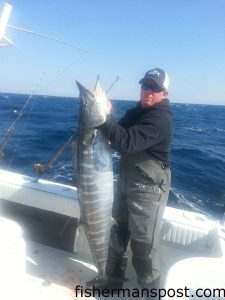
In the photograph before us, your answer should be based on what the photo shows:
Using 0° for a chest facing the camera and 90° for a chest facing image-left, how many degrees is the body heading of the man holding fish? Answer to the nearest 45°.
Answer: approximately 45°
